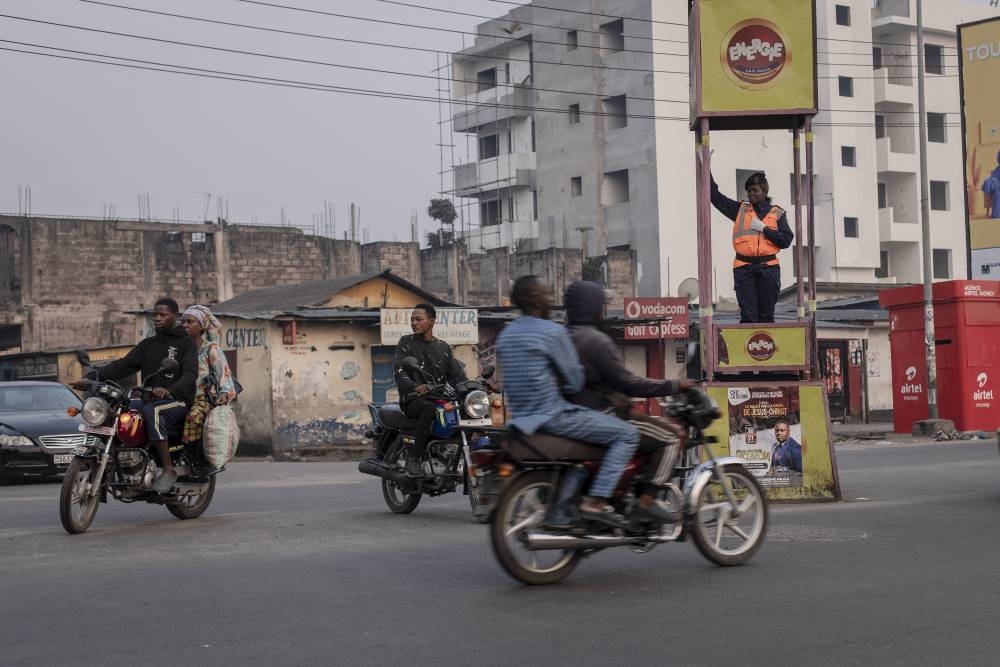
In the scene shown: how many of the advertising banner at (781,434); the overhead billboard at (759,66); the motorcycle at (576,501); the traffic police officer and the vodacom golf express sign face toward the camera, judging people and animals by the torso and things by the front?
4

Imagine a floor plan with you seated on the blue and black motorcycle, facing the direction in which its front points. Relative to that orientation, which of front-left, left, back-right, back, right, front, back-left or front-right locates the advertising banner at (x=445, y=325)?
back-left

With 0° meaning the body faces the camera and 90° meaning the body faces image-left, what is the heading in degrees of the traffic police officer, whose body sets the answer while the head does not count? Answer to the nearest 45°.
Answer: approximately 0°

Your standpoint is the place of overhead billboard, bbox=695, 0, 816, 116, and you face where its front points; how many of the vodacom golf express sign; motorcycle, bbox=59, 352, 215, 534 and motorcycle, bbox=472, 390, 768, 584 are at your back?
1

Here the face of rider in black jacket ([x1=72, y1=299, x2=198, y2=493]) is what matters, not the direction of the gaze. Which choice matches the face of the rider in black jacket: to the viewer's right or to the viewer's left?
to the viewer's left
